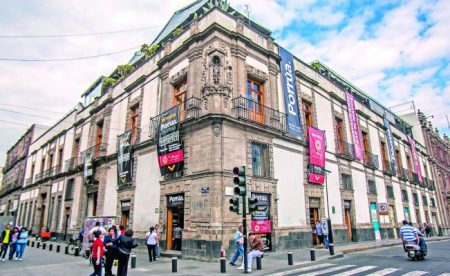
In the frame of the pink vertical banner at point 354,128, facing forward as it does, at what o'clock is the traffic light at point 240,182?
The traffic light is roughly at 2 o'clock from the pink vertical banner.

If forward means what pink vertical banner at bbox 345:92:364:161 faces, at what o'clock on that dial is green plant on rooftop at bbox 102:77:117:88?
The green plant on rooftop is roughly at 4 o'clock from the pink vertical banner.

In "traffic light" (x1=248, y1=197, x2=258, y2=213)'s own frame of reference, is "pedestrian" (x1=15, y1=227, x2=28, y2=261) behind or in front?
behind

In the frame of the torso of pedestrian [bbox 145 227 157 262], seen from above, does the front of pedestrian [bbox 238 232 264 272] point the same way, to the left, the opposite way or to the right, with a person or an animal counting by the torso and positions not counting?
to the left
